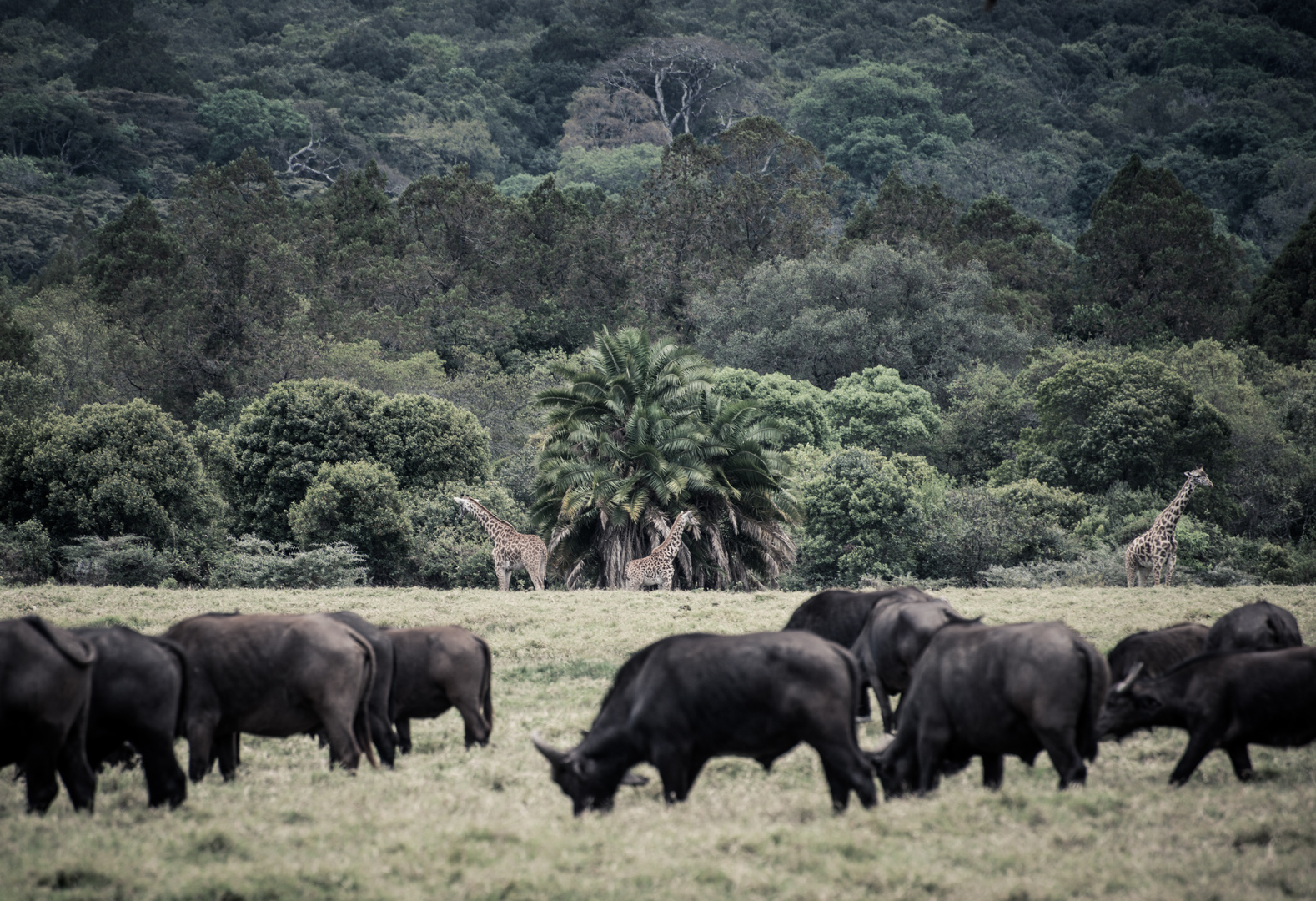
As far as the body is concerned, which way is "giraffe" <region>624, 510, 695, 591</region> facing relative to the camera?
to the viewer's right

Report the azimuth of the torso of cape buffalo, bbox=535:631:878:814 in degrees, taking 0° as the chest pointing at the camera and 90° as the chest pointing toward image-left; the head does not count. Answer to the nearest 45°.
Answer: approximately 90°

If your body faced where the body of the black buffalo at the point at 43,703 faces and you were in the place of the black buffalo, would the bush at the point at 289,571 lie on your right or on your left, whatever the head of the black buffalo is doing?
on your right

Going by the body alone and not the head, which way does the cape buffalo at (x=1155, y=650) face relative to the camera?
to the viewer's left

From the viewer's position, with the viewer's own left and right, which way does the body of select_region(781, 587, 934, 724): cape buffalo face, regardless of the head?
facing to the left of the viewer

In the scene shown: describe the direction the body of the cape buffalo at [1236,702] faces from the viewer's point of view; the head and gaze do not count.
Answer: to the viewer's left

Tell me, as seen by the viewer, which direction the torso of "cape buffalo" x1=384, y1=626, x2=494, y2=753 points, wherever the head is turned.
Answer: to the viewer's left

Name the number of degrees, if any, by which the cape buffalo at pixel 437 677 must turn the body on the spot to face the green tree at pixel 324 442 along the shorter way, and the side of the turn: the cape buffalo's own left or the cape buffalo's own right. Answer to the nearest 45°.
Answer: approximately 90° to the cape buffalo's own right

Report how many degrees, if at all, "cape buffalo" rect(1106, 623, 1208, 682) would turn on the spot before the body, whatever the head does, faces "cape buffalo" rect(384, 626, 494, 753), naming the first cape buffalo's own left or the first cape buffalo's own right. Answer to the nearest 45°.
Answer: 0° — it already faces it

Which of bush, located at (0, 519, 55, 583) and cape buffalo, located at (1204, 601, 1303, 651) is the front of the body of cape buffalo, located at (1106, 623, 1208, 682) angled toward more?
the bush
